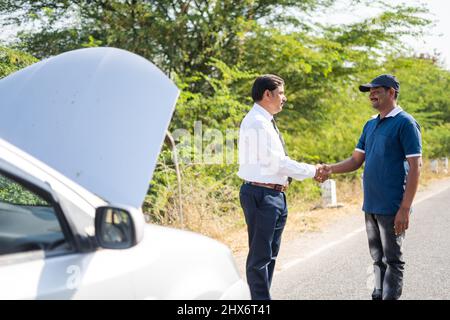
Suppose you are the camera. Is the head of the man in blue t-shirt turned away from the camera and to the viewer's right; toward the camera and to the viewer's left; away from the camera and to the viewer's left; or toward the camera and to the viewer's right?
toward the camera and to the viewer's left

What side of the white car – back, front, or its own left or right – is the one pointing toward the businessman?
front

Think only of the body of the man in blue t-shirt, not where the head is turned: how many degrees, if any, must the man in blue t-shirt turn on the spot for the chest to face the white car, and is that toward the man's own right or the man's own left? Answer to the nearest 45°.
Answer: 0° — they already face it

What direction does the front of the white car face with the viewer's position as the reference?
facing away from the viewer and to the right of the viewer

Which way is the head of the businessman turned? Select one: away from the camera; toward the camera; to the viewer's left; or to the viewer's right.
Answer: to the viewer's right

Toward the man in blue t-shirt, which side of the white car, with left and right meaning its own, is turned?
front

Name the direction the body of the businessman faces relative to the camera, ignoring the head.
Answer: to the viewer's right

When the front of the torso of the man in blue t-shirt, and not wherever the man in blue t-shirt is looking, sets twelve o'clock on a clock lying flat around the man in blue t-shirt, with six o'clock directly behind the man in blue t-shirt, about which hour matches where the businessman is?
The businessman is roughly at 1 o'clock from the man in blue t-shirt.

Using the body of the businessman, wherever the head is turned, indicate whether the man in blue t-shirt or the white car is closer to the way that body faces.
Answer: the man in blue t-shirt

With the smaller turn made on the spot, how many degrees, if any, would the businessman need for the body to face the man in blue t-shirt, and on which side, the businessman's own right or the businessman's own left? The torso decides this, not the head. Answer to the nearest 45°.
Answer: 0° — they already face them

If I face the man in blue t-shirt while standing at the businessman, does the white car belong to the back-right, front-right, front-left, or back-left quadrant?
back-right

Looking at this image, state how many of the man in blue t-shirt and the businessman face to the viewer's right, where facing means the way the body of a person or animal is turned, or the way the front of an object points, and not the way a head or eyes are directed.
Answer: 1

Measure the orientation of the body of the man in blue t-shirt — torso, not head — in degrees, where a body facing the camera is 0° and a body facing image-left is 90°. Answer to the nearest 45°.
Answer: approximately 45°

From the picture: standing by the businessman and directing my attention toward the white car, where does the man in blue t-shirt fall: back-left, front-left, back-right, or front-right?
back-left
